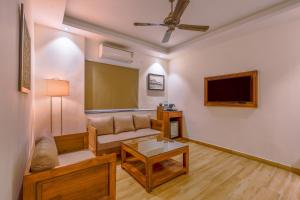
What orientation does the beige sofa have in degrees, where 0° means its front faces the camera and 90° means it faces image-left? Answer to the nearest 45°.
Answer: approximately 315°

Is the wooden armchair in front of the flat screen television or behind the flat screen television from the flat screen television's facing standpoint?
in front

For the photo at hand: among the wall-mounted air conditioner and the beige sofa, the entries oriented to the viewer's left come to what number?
0

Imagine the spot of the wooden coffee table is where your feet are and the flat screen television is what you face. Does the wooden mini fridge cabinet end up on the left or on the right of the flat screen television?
left

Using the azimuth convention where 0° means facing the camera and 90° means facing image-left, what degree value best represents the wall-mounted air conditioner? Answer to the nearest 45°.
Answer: approximately 315°

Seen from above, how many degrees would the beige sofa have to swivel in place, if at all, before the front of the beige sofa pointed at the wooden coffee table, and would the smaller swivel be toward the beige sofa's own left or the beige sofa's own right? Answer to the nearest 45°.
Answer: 0° — it already faces it

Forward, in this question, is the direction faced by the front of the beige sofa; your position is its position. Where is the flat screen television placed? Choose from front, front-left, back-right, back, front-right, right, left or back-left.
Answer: front-left

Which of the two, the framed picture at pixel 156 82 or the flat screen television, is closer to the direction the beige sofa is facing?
the flat screen television

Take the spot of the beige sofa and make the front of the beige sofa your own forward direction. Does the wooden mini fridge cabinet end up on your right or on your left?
on your left

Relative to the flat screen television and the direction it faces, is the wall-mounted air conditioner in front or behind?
in front
